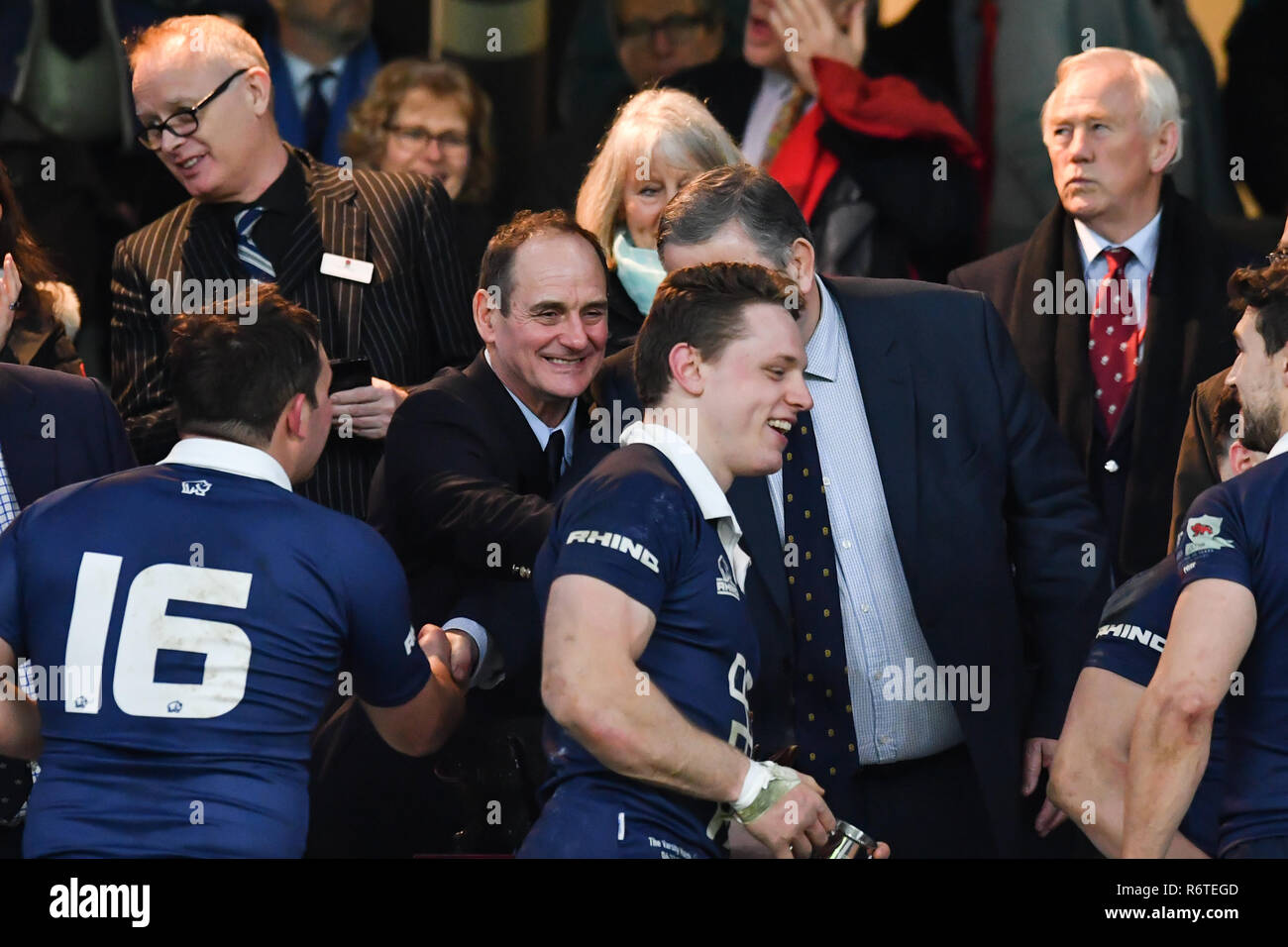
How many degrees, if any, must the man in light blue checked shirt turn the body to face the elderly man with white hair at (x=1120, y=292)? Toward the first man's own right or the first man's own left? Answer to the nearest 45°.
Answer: approximately 180°

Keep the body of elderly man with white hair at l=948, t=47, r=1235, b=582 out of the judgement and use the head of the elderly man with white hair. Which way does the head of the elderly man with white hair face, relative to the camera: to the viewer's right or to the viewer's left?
to the viewer's left

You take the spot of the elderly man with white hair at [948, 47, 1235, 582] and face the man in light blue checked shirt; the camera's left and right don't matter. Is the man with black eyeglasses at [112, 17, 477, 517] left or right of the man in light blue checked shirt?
right

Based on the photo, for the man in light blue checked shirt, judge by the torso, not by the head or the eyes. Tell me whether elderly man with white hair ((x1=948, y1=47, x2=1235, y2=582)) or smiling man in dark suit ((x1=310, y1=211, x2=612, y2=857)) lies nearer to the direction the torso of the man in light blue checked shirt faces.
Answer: the smiling man in dark suit

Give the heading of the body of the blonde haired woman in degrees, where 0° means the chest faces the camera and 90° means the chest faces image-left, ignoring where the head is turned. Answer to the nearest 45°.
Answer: approximately 0°

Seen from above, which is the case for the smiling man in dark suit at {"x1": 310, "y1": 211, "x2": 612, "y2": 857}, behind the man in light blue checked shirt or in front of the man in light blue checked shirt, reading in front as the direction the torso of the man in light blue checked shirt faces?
in front

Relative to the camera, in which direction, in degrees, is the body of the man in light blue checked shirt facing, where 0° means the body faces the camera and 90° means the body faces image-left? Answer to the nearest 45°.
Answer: approximately 45°

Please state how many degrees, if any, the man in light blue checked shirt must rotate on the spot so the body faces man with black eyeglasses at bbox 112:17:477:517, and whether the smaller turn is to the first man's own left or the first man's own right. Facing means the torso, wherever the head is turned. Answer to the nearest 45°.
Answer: approximately 45° to the first man's own right

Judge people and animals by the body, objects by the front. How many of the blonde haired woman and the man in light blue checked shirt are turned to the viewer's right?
0

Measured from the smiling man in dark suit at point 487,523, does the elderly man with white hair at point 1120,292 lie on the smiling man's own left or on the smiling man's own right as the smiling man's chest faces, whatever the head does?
on the smiling man's own left

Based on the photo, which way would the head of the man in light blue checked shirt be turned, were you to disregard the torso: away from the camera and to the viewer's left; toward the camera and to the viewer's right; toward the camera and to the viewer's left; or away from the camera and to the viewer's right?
toward the camera and to the viewer's left

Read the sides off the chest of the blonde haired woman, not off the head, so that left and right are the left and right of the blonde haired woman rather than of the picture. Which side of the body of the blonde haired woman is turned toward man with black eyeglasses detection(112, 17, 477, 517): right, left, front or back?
right
